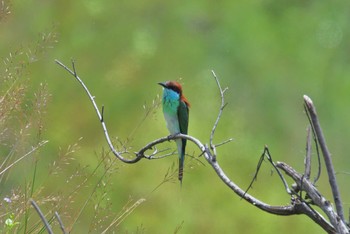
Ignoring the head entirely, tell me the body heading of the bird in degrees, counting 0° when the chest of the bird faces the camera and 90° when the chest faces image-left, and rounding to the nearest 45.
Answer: approximately 45°

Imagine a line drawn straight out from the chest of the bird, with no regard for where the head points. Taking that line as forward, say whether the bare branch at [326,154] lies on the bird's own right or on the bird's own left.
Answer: on the bird's own left
